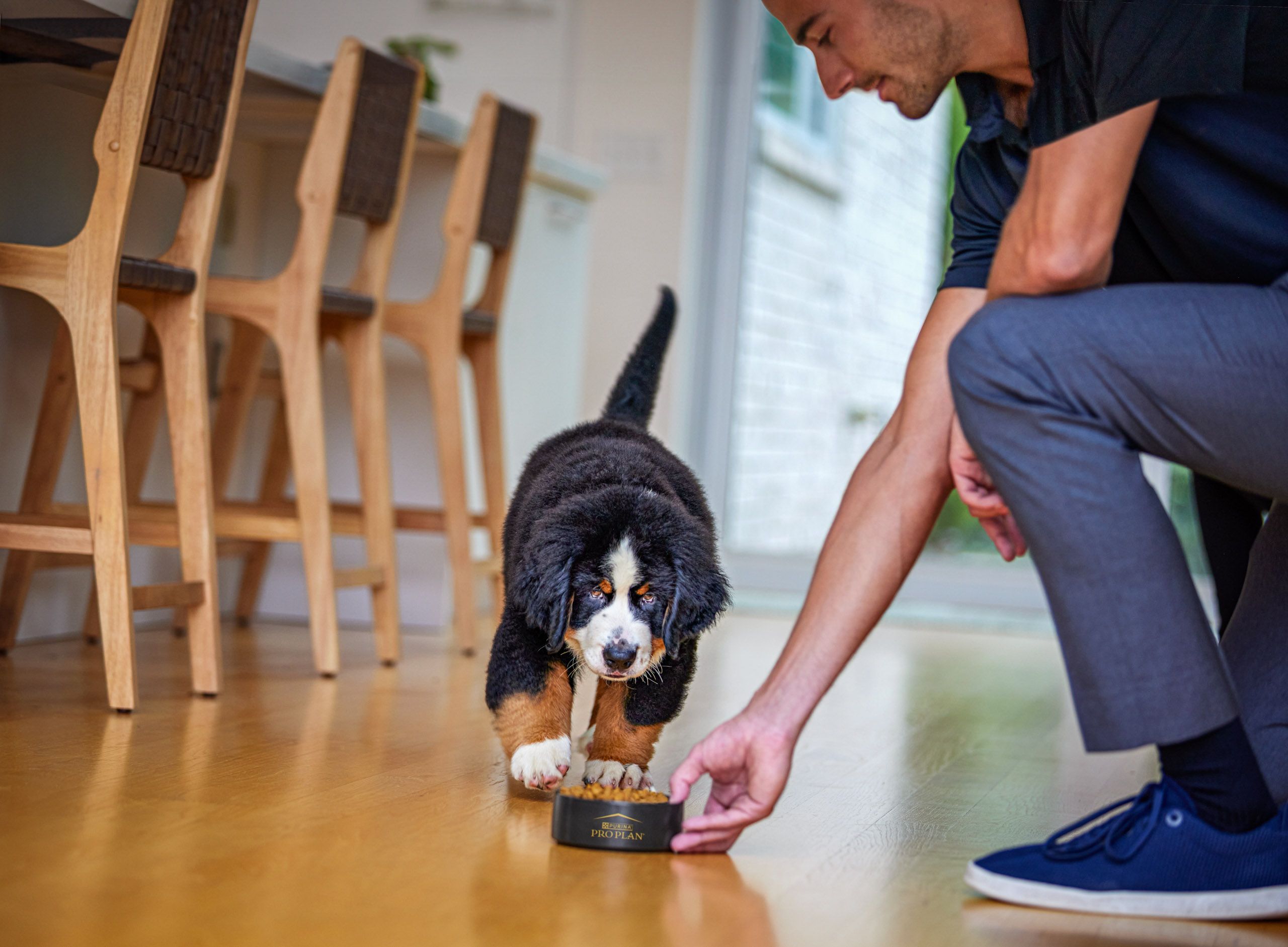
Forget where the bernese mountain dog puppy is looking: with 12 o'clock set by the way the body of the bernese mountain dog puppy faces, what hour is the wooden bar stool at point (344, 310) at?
The wooden bar stool is roughly at 5 o'clock from the bernese mountain dog puppy.

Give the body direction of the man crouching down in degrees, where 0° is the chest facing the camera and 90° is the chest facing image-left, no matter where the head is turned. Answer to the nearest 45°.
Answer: approximately 90°

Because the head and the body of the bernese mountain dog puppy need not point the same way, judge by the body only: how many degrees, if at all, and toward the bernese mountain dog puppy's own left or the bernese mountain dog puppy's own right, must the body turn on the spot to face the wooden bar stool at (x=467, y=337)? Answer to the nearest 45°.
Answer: approximately 180°

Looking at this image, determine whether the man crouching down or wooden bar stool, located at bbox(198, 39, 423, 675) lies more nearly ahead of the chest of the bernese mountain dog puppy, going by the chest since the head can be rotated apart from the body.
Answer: the man crouching down

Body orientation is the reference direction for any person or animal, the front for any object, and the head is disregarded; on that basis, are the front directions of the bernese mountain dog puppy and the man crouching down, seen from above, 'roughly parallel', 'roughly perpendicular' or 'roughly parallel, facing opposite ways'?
roughly perpendicular

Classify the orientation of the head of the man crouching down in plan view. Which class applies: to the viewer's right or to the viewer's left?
to the viewer's left

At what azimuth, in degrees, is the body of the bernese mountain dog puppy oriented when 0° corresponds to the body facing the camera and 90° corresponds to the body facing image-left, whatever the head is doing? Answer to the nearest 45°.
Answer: approximately 0°

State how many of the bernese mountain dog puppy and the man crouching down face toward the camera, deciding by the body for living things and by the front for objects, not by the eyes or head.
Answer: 1

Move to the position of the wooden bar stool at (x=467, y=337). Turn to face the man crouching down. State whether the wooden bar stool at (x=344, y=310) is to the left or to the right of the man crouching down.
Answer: right
